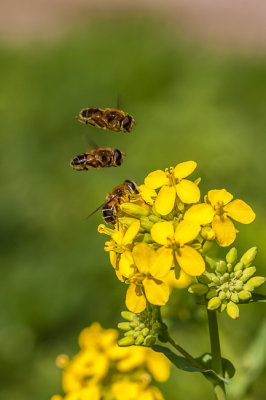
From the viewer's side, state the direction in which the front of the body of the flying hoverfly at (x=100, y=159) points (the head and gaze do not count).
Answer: to the viewer's right

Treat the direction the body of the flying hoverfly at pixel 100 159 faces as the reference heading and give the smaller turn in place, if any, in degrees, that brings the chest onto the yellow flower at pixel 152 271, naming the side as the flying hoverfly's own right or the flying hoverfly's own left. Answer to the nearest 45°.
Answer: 0° — it already faces it

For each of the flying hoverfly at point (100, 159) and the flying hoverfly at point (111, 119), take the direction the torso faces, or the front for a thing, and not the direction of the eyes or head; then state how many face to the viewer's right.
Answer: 2

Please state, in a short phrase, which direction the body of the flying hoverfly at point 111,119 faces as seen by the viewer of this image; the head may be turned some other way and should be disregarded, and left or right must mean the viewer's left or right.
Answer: facing to the right of the viewer

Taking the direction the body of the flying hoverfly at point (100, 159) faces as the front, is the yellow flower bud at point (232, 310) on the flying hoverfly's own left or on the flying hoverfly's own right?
on the flying hoverfly's own right
